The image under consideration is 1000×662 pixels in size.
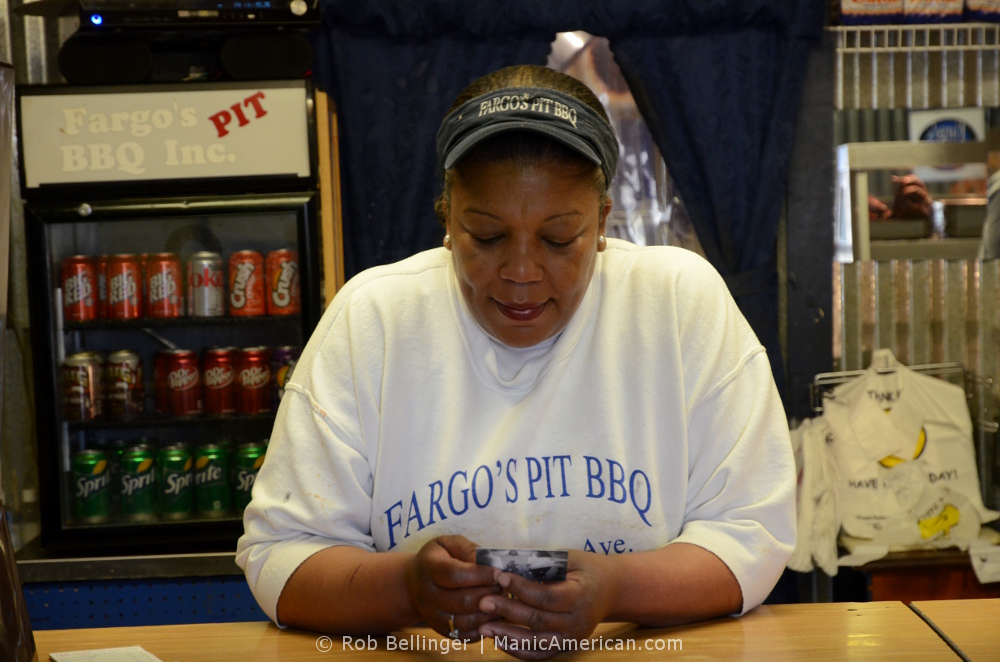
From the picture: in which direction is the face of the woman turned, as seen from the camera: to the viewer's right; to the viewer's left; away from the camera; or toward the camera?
toward the camera

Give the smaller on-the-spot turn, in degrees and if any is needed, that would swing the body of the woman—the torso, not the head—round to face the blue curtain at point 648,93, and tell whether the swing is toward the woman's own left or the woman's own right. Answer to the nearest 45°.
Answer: approximately 180°

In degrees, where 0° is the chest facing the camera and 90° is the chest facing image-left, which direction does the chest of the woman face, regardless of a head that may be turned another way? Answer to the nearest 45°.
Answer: approximately 0°

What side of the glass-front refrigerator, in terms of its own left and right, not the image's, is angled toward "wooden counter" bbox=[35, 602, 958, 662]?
front

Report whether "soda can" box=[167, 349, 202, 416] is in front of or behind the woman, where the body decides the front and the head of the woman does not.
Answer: behind

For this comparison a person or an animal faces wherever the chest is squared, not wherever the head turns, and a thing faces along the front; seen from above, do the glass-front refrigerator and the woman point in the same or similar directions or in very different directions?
same or similar directions

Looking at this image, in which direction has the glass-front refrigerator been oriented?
toward the camera

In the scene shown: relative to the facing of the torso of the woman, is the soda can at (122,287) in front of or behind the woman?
behind

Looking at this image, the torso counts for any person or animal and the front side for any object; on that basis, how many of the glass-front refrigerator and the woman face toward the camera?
2
